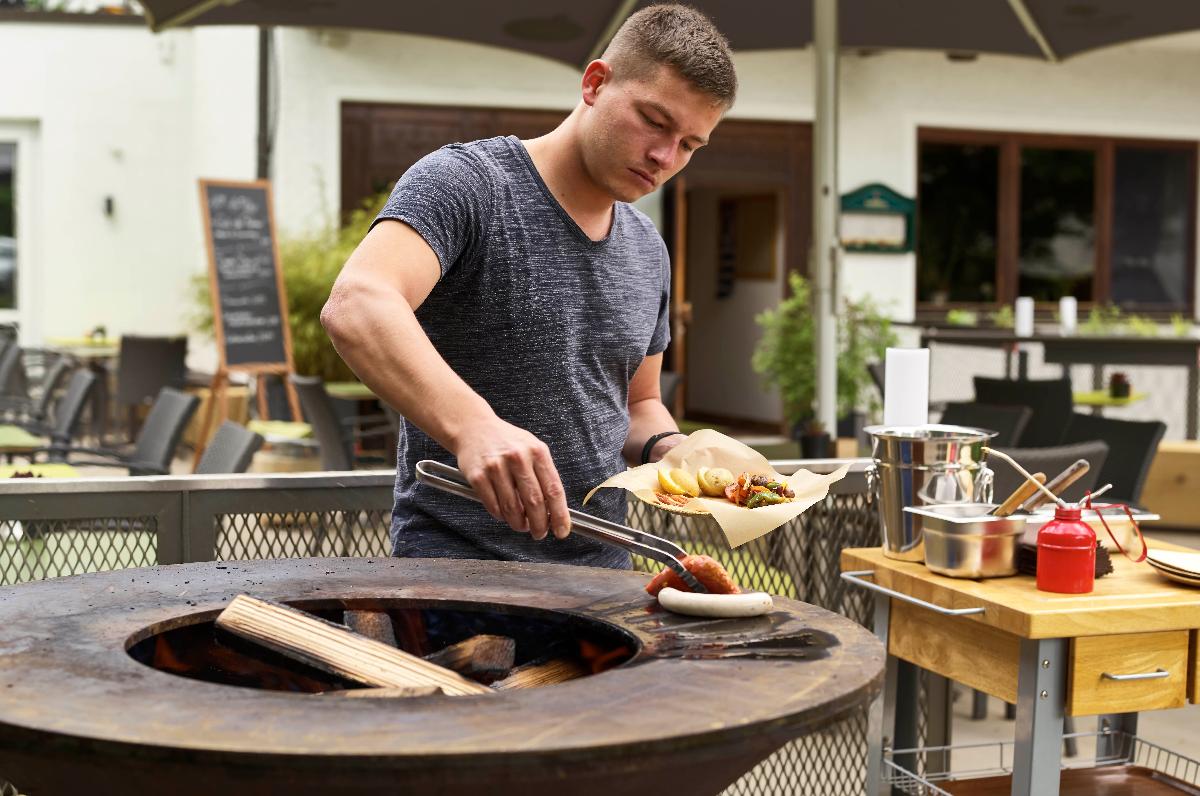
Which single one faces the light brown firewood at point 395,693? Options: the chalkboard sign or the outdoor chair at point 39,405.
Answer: the chalkboard sign

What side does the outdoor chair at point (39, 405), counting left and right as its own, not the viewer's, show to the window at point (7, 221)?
right

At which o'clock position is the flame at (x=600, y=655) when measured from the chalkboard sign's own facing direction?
The flame is roughly at 12 o'clock from the chalkboard sign.

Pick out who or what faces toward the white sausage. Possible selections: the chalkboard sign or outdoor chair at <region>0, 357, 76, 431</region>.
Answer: the chalkboard sign

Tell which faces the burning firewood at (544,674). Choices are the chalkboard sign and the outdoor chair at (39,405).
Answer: the chalkboard sign

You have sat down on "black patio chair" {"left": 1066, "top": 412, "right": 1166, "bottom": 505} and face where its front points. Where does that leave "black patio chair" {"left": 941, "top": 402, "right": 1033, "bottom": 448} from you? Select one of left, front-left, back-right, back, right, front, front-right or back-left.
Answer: front-left

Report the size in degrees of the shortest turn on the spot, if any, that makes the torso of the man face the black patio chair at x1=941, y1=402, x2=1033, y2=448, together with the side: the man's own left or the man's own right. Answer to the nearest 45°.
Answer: approximately 90° to the man's own left

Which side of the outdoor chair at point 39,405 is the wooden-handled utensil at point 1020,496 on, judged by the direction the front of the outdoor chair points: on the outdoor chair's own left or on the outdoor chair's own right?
on the outdoor chair's own left

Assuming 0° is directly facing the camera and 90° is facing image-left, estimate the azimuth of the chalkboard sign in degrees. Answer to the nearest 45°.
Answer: approximately 0°
